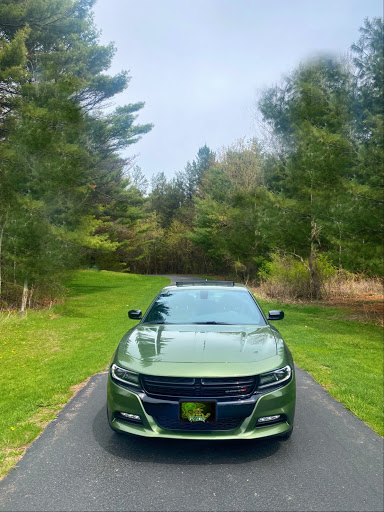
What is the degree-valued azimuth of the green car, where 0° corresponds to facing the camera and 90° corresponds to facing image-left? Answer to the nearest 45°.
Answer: approximately 0°
